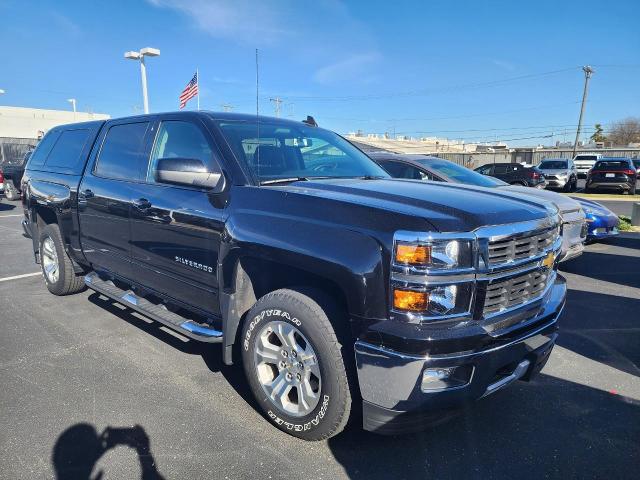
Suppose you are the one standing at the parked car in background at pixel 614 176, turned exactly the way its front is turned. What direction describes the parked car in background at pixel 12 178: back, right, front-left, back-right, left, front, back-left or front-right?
back-left

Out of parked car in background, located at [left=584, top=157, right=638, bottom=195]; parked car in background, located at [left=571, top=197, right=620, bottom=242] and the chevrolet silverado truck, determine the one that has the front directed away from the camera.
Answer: parked car in background, located at [left=584, top=157, right=638, bottom=195]

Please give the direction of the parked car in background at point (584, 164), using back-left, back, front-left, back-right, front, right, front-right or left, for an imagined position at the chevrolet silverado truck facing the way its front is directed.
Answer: left

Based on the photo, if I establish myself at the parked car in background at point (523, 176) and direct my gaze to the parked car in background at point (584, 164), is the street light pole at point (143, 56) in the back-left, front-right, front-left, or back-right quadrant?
back-left

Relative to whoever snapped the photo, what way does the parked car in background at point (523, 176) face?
facing away from the viewer and to the left of the viewer

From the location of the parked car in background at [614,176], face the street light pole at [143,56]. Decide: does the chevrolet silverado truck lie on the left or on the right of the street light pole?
left

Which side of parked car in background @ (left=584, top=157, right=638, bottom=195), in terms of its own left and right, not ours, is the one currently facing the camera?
back

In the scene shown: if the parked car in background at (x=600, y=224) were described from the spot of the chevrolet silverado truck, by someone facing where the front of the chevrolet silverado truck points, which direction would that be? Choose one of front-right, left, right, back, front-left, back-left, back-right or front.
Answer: left
